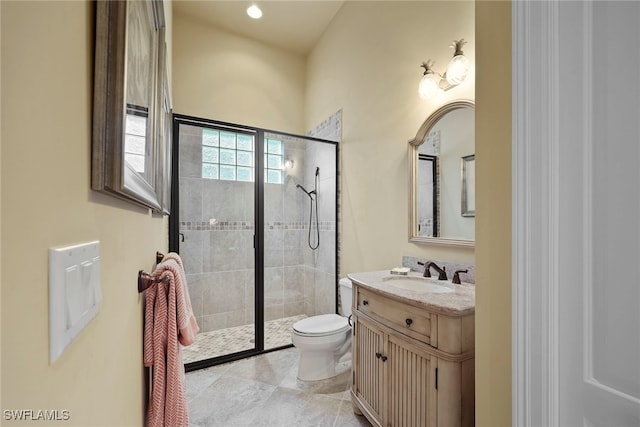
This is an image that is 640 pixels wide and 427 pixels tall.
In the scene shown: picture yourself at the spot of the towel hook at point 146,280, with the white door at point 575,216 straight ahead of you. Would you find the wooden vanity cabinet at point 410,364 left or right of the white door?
left

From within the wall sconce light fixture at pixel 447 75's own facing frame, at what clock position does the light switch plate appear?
The light switch plate is roughly at 11 o'clock from the wall sconce light fixture.

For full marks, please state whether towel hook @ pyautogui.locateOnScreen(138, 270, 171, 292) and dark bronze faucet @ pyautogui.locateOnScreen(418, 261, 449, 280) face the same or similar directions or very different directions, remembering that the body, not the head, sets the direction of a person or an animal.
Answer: very different directions

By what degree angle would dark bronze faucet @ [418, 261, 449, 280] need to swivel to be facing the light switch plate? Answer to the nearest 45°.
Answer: approximately 45° to its left

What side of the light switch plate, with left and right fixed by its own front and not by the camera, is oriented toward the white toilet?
left

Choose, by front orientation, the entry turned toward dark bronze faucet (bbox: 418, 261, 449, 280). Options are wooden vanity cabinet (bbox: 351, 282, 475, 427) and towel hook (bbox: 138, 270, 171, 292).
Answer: the towel hook

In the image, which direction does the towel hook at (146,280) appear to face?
to the viewer's right

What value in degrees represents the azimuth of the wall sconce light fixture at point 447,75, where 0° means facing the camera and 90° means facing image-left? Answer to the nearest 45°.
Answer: approximately 45°

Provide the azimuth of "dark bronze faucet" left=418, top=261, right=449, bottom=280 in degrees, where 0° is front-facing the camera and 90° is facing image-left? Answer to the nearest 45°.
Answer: approximately 45°

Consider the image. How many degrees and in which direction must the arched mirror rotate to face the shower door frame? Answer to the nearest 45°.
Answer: approximately 45° to its right

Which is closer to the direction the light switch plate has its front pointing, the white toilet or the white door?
the white door

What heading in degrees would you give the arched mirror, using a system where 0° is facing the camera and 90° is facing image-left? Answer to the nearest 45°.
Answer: approximately 45°
